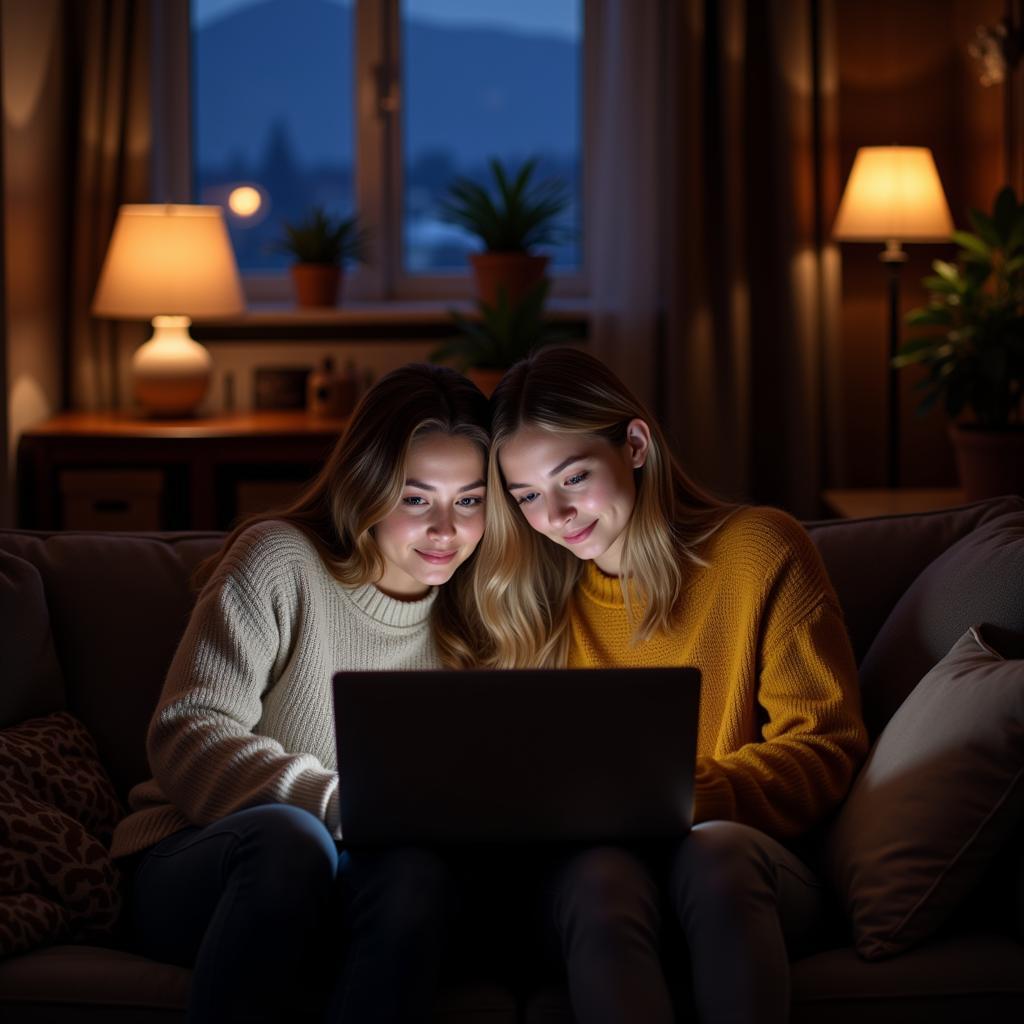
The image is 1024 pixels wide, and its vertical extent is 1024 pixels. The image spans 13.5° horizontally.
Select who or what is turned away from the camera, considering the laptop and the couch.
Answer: the laptop

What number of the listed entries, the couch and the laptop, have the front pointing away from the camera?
1

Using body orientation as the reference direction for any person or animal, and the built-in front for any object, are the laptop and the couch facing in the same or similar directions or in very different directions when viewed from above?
very different directions

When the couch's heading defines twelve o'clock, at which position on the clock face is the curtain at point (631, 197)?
The curtain is roughly at 6 o'clock from the couch.

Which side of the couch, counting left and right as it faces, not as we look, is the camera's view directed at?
front

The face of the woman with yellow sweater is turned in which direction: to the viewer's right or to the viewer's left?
to the viewer's left

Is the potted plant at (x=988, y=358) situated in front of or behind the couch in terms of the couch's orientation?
behind

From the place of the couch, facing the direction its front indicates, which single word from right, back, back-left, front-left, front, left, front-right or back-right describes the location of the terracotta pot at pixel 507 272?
back

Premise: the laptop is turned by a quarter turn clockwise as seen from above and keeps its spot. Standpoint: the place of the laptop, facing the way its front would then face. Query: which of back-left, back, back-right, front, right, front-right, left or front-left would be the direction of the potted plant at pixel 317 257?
left

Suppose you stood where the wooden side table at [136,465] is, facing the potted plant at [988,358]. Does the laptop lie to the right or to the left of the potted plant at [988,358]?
right

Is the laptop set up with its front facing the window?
yes

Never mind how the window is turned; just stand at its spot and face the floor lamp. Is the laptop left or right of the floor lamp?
right

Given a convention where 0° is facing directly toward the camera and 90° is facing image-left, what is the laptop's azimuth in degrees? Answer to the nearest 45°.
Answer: approximately 180°
